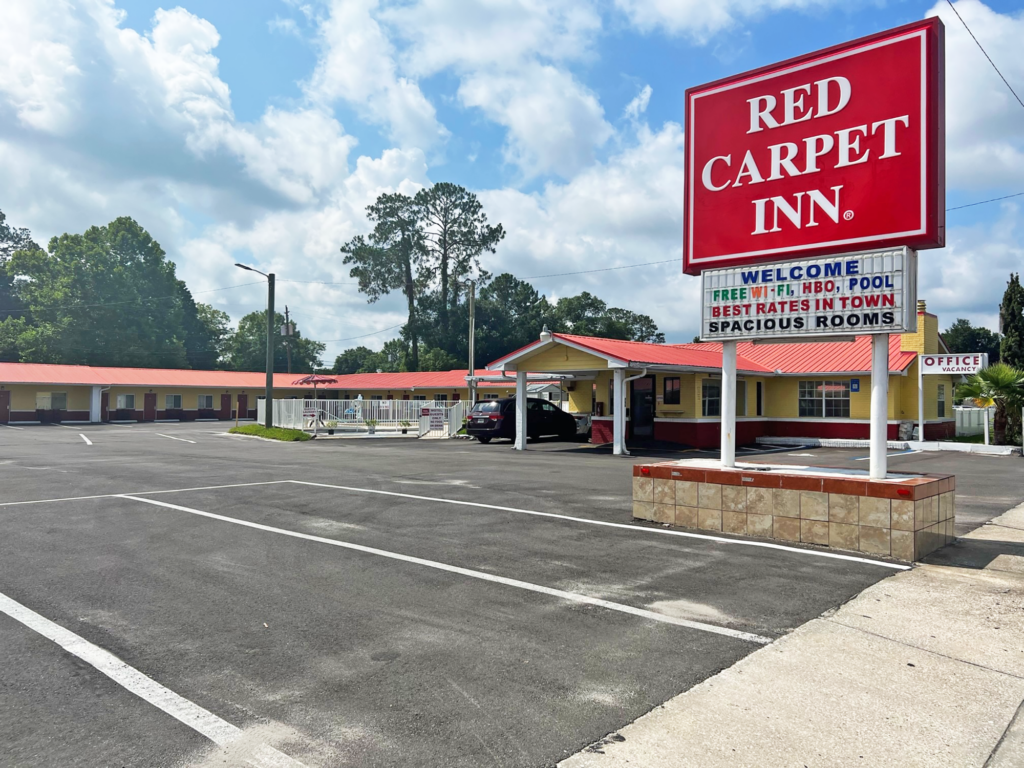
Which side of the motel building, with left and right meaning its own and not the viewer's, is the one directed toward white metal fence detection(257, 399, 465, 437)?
right

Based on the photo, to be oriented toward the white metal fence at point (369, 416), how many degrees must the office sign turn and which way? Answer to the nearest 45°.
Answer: approximately 90° to its right

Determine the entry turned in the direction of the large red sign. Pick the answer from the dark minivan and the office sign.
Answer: the office sign

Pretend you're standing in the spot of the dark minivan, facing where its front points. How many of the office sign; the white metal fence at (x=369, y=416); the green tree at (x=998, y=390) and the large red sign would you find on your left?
1

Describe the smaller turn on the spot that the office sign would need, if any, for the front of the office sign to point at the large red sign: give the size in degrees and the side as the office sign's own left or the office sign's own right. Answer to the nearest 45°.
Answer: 0° — it already faces it

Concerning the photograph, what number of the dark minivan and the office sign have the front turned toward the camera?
1

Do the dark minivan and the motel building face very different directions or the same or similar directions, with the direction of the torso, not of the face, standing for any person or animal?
very different directions

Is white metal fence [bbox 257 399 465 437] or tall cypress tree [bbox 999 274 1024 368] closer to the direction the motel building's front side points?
the white metal fence

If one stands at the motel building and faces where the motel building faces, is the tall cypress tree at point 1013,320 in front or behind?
behind

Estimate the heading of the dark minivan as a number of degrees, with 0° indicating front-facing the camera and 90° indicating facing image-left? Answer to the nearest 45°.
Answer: approximately 225°
